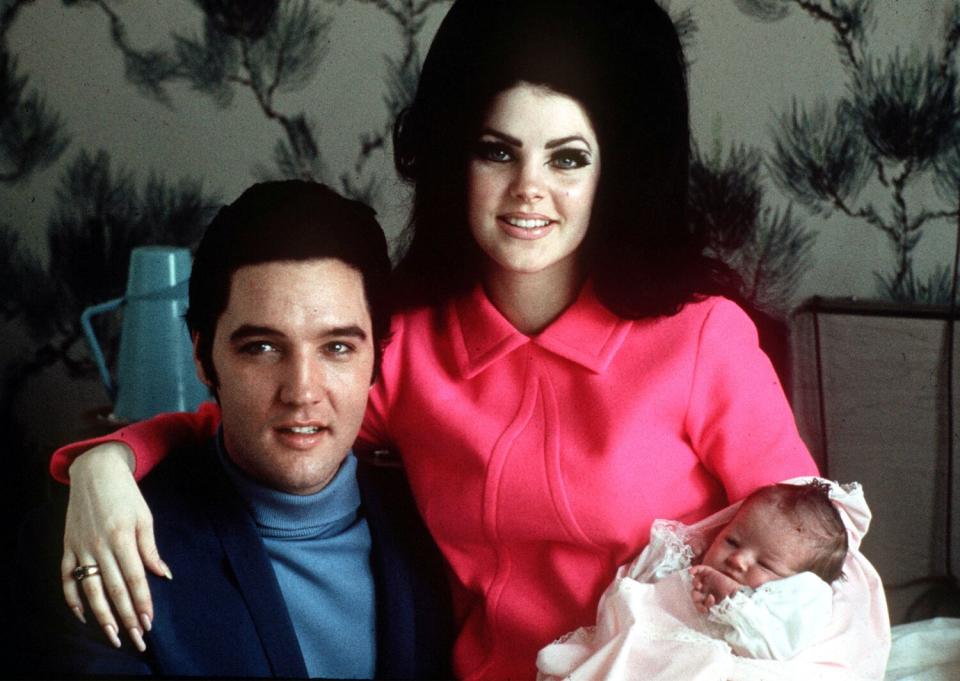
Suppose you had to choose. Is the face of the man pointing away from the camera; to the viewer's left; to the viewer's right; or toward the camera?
toward the camera

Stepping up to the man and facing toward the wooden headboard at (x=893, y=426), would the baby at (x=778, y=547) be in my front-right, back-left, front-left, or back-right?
front-right

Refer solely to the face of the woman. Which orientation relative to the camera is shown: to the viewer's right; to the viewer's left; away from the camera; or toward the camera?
toward the camera

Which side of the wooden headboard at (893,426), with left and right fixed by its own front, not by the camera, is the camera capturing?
front
